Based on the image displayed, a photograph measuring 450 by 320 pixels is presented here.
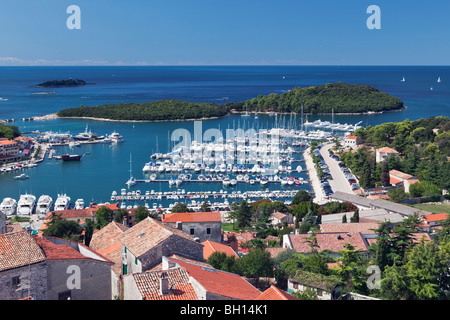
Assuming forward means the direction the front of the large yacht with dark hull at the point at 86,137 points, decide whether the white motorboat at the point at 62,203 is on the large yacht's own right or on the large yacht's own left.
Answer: on the large yacht's own right

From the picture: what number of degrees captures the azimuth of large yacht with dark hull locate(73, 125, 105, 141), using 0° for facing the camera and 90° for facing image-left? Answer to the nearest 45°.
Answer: approximately 90°

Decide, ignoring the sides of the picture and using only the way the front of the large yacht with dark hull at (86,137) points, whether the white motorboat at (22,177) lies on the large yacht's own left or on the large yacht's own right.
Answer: on the large yacht's own right

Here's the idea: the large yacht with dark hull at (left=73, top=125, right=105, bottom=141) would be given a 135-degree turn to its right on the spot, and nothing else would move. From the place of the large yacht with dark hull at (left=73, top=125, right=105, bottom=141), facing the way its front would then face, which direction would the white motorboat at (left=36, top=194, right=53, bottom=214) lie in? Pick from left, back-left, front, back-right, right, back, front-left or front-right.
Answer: back-right
